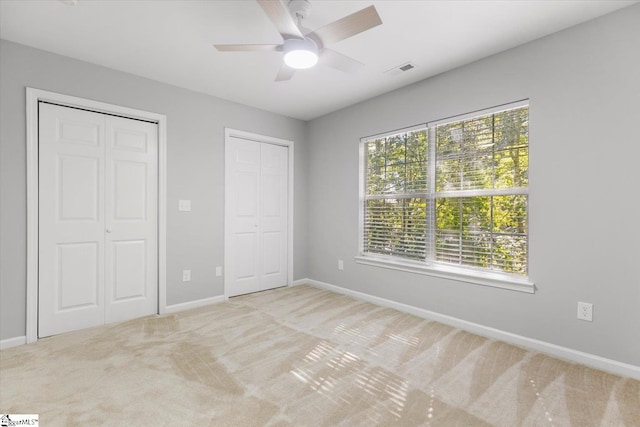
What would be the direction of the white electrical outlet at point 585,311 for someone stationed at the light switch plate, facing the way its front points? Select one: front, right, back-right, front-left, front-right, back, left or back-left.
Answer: front-left

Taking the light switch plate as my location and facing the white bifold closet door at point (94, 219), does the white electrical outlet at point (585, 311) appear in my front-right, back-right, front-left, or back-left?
back-left

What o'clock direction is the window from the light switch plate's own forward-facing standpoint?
The window is roughly at 10 o'clock from the light switch plate.

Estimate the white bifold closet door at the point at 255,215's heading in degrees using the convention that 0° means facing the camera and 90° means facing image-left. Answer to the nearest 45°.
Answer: approximately 315°

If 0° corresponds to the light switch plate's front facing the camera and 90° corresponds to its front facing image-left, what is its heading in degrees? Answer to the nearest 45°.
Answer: approximately 0°

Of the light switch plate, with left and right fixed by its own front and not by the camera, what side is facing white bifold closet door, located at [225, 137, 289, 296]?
left

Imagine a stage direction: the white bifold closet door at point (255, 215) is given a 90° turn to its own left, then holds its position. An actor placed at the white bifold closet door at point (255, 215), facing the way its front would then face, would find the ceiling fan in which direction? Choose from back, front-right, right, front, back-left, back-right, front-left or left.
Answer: back-right

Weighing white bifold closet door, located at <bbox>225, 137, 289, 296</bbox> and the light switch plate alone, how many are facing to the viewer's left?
0

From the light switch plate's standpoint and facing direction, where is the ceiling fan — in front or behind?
in front
